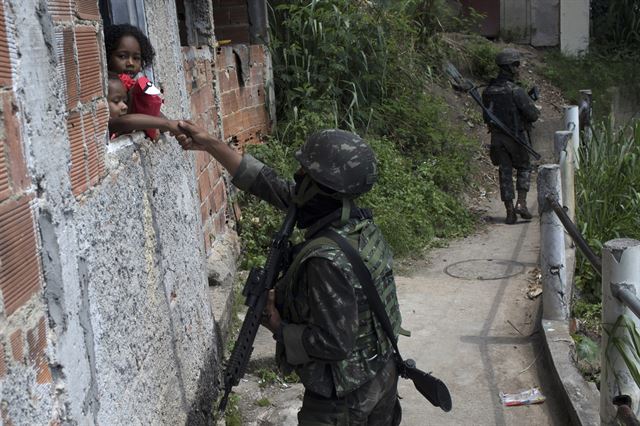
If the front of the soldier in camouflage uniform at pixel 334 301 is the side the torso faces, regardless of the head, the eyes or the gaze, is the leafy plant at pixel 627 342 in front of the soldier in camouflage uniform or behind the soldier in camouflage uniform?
behind

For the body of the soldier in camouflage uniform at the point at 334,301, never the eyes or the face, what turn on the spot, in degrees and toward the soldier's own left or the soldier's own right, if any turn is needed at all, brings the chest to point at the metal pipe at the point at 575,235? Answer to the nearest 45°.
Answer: approximately 135° to the soldier's own right

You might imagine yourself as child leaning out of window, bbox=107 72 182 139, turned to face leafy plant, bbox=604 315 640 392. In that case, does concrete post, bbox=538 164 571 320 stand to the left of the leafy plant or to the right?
left

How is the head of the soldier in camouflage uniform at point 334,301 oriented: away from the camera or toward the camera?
away from the camera

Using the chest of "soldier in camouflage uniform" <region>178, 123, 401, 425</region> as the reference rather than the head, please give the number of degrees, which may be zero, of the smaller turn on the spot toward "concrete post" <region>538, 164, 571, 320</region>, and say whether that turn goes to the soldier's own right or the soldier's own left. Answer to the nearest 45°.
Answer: approximately 135° to the soldier's own right

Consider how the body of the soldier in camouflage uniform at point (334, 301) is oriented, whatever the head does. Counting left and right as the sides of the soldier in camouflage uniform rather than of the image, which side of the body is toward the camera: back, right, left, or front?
left

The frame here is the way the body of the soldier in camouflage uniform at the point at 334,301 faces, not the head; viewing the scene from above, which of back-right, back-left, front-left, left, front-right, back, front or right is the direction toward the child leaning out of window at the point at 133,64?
front-right

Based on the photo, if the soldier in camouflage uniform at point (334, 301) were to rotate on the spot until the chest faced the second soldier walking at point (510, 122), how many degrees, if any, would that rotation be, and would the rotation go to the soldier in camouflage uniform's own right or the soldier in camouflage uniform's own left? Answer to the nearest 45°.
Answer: approximately 90° to the soldier in camouflage uniform's own right
